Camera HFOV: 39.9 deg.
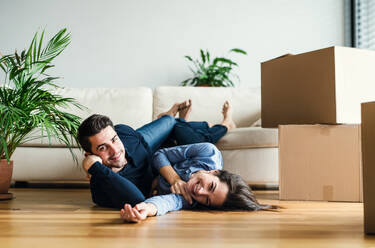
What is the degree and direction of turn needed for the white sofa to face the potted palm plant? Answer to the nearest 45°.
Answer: approximately 45° to its right

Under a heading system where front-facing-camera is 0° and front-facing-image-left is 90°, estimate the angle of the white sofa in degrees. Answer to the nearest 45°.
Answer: approximately 0°

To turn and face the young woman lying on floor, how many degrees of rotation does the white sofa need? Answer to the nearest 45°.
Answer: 0° — it already faces them

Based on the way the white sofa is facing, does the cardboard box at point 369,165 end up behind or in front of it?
in front

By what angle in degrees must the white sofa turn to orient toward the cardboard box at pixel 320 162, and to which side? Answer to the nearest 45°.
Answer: approximately 45° to its left
